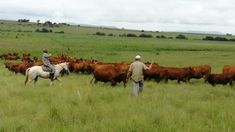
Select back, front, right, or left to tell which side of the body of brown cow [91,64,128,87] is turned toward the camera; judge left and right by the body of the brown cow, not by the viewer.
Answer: right

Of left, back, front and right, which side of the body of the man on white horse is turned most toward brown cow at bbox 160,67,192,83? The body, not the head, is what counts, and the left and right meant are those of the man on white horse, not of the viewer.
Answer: front

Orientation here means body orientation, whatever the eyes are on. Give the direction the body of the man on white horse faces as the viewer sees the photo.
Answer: to the viewer's right

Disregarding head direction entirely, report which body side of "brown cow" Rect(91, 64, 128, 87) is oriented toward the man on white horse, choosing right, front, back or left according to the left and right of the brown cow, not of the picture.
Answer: back

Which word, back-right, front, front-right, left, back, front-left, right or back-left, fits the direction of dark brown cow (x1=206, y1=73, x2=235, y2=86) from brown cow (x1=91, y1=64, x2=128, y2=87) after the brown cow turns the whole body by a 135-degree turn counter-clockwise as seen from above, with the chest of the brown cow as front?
back-right
